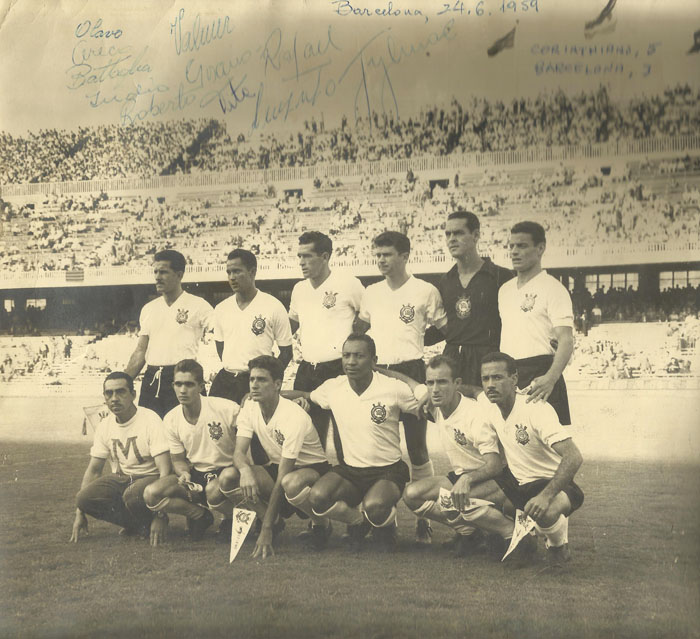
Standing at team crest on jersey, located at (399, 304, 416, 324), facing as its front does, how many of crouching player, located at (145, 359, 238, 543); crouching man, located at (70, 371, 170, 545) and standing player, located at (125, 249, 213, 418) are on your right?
3

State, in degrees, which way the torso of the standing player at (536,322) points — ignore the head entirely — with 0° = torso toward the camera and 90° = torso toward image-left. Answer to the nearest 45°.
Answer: approximately 45°

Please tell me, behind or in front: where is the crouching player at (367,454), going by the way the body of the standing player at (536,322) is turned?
in front

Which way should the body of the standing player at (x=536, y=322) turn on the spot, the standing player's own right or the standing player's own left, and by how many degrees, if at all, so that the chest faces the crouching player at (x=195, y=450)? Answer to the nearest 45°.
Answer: approximately 45° to the standing player's own right

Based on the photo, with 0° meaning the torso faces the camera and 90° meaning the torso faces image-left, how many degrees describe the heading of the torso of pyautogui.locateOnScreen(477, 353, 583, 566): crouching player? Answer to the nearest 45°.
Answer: approximately 45°

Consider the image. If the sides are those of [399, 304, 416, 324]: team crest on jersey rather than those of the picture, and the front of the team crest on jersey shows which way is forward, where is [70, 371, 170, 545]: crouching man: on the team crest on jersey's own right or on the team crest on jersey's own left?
on the team crest on jersey's own right
